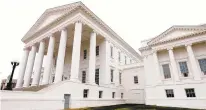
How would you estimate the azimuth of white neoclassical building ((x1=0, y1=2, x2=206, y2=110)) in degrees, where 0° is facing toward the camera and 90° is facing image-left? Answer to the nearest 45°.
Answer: approximately 45°
